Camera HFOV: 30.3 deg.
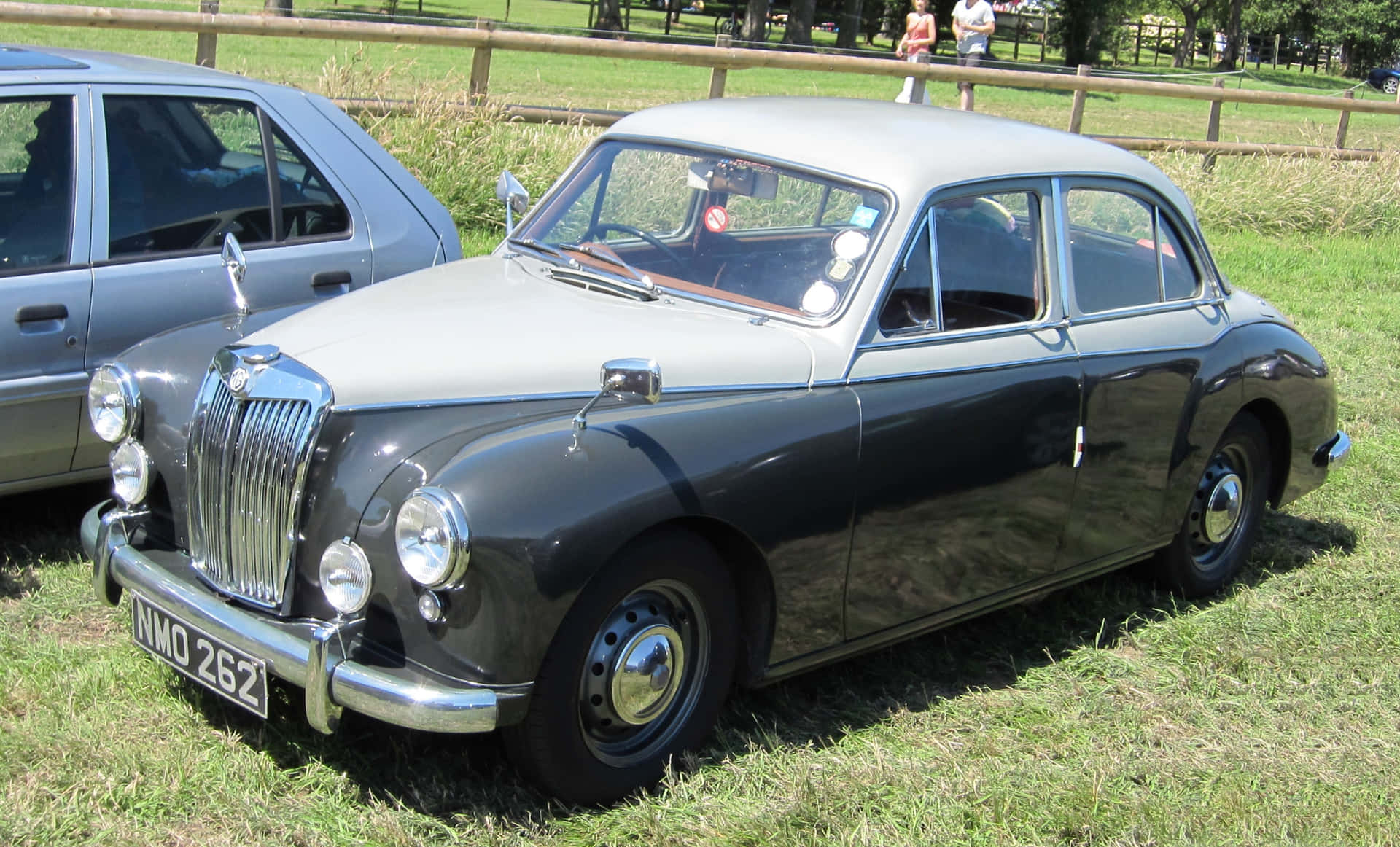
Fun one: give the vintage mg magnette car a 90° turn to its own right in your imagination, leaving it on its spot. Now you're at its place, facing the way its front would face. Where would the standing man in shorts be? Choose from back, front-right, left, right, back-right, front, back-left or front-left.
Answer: front-right

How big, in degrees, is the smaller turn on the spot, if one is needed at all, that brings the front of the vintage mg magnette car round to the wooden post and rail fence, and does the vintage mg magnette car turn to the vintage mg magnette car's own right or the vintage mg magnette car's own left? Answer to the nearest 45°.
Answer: approximately 135° to the vintage mg magnette car's own right

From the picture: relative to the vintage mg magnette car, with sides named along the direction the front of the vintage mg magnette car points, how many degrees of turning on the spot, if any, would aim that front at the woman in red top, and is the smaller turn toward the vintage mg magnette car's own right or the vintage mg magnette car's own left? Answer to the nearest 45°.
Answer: approximately 135° to the vintage mg magnette car's own right

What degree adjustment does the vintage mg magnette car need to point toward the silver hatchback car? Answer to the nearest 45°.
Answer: approximately 90° to its right

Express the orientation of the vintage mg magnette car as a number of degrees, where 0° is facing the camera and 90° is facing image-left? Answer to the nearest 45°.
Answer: approximately 45°
